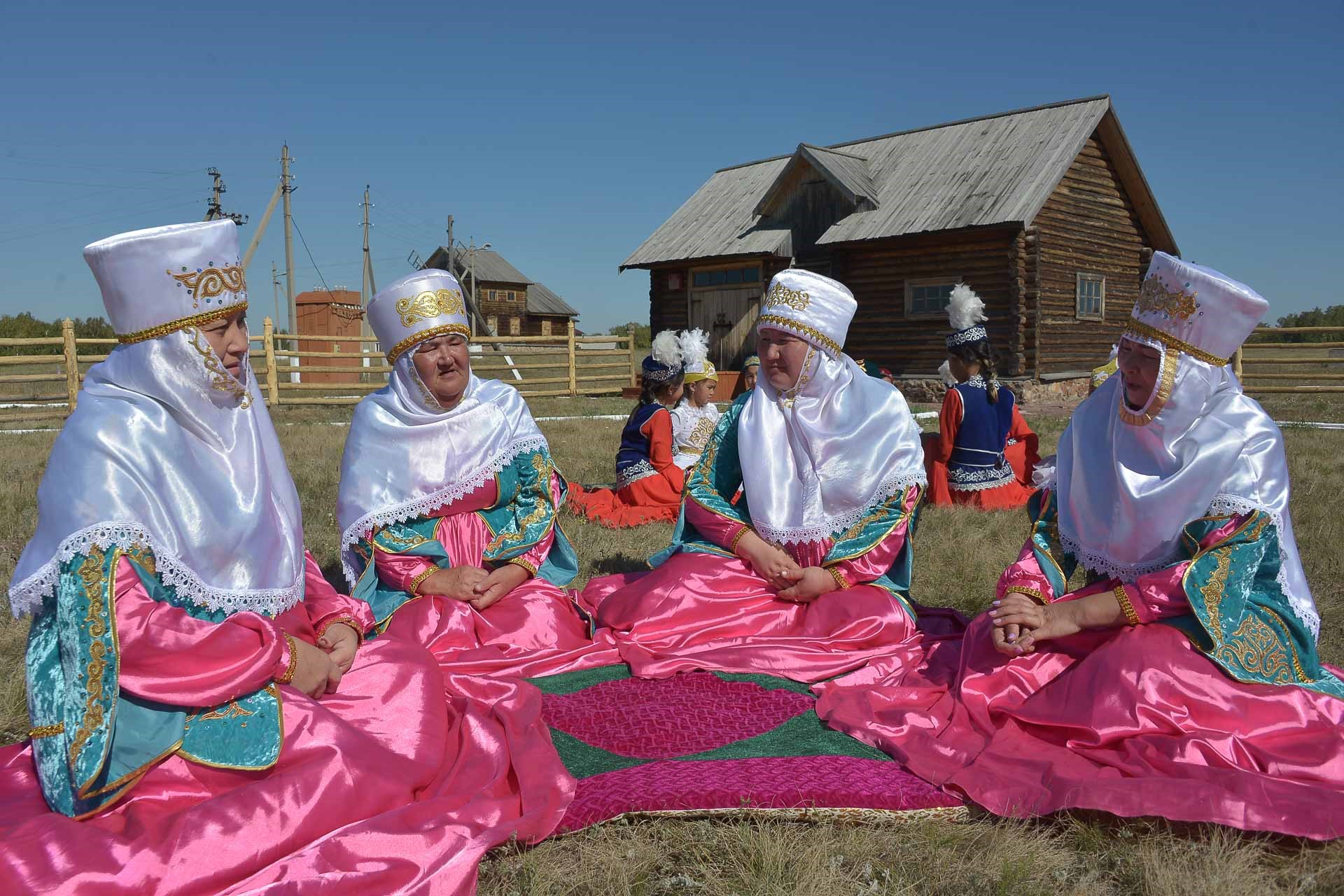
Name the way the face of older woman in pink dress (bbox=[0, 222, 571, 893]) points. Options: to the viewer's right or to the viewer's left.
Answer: to the viewer's right

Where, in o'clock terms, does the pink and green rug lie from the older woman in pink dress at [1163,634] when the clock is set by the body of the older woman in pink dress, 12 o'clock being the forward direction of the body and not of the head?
The pink and green rug is roughly at 1 o'clock from the older woman in pink dress.

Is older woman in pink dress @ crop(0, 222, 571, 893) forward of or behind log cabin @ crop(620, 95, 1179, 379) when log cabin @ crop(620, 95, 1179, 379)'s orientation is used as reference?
forward

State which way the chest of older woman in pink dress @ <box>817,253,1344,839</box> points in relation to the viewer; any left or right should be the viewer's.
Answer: facing the viewer and to the left of the viewer

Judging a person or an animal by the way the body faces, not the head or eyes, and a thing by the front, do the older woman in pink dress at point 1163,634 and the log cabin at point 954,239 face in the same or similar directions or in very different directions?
same or similar directions

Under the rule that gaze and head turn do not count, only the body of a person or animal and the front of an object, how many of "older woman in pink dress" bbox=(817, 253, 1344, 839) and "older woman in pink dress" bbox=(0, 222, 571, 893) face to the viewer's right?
1

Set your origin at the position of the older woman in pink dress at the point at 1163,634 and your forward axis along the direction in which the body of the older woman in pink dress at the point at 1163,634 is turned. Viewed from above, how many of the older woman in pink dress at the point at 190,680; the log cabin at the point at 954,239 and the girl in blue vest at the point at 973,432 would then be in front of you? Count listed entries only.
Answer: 1

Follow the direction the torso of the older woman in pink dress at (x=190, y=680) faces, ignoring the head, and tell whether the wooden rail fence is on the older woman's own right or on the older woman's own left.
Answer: on the older woman's own left

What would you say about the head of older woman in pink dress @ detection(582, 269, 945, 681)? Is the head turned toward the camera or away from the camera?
toward the camera

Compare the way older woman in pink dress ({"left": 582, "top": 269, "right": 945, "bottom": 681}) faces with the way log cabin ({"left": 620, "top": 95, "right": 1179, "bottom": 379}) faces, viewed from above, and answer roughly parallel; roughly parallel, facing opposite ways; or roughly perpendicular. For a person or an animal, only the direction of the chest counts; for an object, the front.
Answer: roughly parallel

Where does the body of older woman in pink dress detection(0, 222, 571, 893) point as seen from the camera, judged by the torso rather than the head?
to the viewer's right

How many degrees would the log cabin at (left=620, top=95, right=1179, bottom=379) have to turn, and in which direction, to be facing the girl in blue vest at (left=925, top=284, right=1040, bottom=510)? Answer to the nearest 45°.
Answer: approximately 45° to its left

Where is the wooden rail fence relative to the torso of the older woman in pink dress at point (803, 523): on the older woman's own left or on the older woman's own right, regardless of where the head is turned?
on the older woman's own right

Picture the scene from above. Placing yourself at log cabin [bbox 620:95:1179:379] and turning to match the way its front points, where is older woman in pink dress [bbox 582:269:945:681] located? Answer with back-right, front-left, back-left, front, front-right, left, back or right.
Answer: front-left
